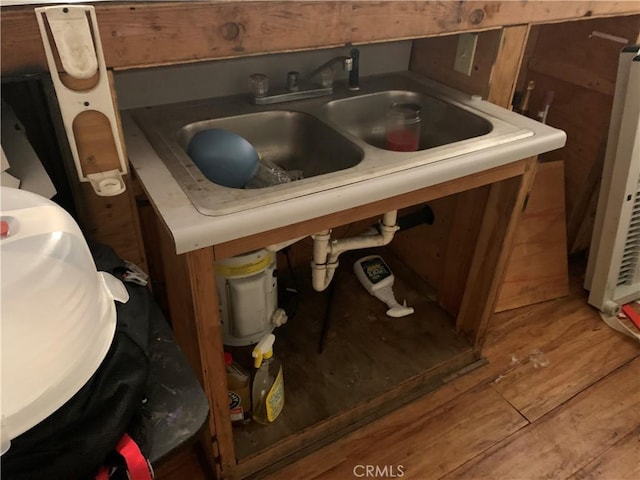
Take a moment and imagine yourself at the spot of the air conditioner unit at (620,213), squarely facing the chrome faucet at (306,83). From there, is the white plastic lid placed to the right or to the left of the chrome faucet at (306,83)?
left

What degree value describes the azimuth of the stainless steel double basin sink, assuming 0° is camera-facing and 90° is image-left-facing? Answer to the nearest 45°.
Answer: approximately 315°

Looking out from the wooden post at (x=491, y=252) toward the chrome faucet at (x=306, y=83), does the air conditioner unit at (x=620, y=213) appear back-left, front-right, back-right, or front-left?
back-right

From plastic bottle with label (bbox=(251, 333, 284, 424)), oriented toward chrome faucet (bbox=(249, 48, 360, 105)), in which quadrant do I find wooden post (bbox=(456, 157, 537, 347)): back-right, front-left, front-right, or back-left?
front-right

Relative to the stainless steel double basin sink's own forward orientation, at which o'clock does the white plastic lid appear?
The white plastic lid is roughly at 2 o'clock from the stainless steel double basin sink.
